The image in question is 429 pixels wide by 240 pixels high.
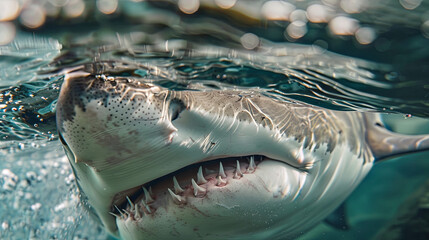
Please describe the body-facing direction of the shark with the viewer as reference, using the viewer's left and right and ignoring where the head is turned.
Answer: facing the viewer and to the left of the viewer
